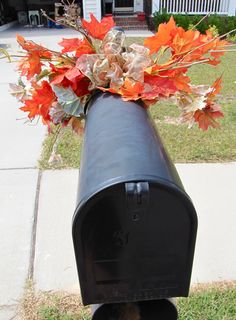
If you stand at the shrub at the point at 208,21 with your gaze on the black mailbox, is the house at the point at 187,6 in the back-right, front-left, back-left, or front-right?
back-right

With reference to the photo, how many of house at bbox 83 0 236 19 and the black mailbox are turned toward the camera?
2

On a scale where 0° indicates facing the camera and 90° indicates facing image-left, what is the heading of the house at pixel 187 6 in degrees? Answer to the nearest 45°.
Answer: approximately 0°

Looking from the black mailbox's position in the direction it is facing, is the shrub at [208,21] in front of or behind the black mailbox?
behind

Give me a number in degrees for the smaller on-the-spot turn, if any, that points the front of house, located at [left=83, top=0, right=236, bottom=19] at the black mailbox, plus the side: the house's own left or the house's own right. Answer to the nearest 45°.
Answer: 0° — it already faces it

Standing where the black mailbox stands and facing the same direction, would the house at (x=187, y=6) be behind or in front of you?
behind

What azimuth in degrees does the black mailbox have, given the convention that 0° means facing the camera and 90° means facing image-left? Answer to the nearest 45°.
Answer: approximately 0°
